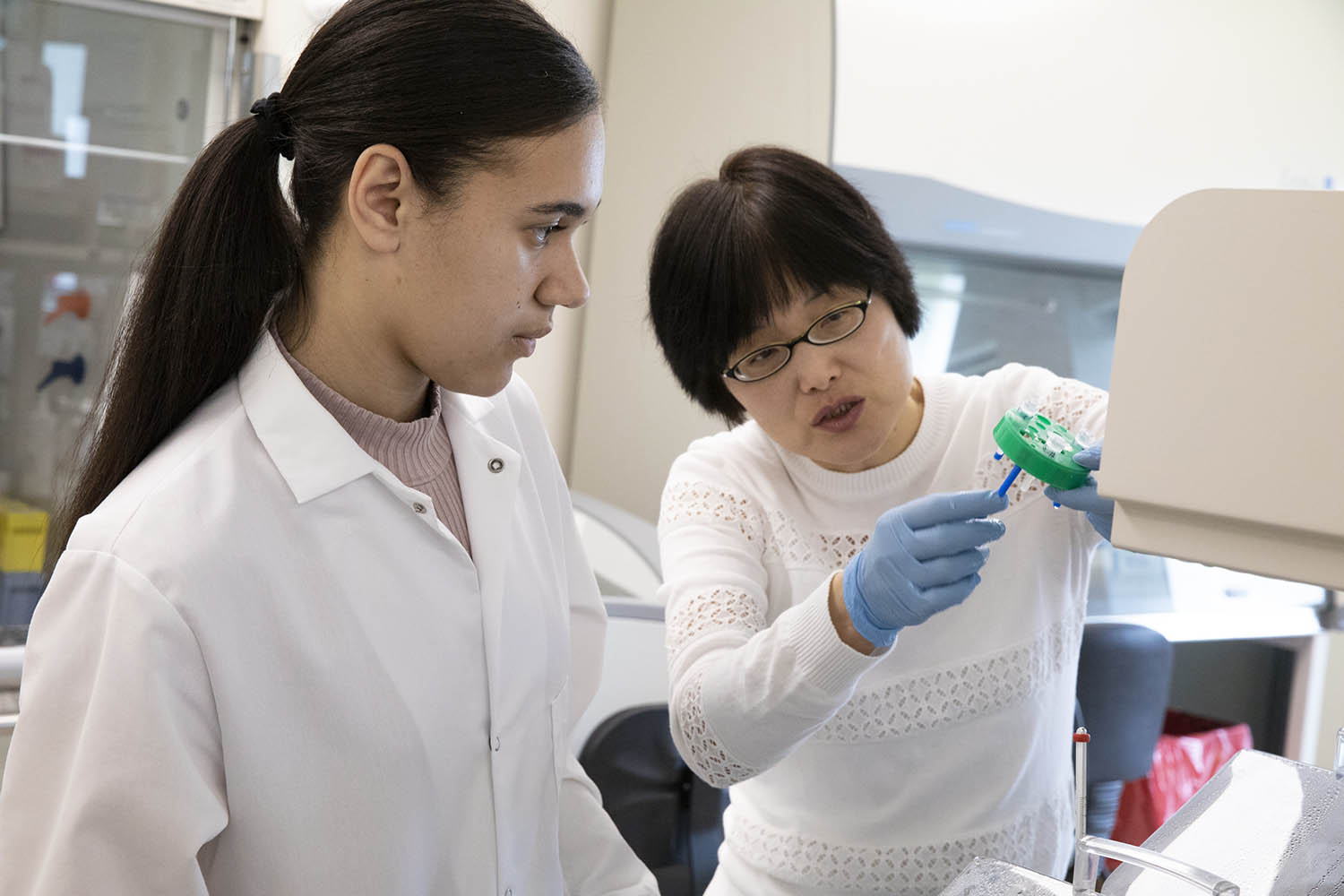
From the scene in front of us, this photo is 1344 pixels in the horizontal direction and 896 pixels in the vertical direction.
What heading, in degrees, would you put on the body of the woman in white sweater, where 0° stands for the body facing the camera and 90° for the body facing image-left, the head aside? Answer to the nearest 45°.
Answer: approximately 0°

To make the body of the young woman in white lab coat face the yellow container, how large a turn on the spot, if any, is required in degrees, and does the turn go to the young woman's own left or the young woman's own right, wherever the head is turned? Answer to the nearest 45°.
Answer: approximately 135° to the young woman's own left

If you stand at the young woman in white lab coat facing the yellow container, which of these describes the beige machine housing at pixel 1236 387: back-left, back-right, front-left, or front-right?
back-right

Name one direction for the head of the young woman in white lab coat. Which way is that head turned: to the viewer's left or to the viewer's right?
to the viewer's right

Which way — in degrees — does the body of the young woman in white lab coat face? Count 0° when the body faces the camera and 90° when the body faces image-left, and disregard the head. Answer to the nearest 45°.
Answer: approximately 315°
